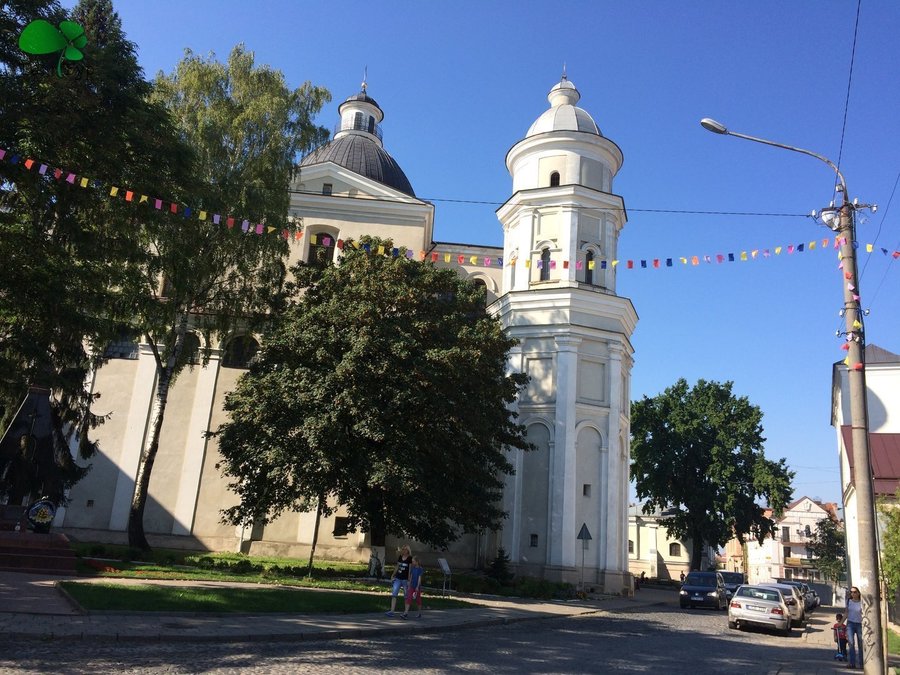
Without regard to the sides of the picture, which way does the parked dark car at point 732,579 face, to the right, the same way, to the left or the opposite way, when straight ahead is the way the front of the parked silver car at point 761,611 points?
the opposite way

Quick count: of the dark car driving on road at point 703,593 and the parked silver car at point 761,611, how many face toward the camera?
1

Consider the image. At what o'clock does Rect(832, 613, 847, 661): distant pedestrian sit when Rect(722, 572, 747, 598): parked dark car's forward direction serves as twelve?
The distant pedestrian is roughly at 12 o'clock from the parked dark car.

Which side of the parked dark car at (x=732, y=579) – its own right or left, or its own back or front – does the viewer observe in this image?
front

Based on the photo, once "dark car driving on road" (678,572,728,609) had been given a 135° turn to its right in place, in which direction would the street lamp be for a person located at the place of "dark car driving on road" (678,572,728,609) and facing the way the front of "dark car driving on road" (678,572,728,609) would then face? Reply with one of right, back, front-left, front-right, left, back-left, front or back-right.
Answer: back-left

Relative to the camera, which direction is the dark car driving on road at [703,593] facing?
toward the camera

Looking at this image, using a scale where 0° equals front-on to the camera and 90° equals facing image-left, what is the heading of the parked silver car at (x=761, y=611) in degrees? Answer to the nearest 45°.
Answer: approximately 180°

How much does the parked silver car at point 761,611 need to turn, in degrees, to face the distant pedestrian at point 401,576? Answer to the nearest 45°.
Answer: approximately 135° to its left

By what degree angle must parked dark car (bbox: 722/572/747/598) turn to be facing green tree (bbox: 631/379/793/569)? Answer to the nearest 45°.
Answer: approximately 180°

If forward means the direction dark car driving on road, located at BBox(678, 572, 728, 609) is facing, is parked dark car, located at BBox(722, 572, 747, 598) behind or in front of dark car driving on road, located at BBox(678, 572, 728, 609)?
behind
